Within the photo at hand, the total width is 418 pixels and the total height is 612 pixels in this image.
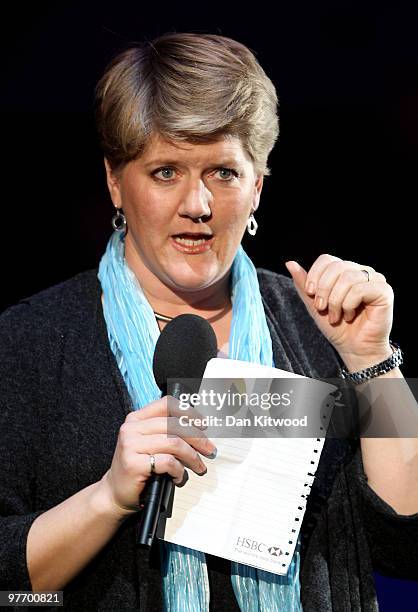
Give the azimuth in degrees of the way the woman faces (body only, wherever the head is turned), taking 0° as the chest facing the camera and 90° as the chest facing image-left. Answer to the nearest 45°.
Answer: approximately 0°
